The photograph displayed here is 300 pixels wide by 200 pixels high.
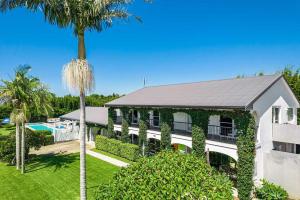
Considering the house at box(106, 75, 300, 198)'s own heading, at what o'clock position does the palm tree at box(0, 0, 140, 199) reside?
The palm tree is roughly at 12 o'clock from the house.

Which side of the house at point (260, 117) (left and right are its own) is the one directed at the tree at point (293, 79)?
back

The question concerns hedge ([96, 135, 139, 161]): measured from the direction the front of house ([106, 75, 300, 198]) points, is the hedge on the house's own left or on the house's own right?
on the house's own right

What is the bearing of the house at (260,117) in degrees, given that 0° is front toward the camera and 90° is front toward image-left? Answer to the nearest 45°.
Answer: approximately 45°

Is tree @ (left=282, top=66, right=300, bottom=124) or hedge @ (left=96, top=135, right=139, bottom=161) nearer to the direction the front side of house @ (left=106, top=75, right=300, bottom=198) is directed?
the hedge

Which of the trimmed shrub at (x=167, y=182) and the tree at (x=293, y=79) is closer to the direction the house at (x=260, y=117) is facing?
the trimmed shrub
